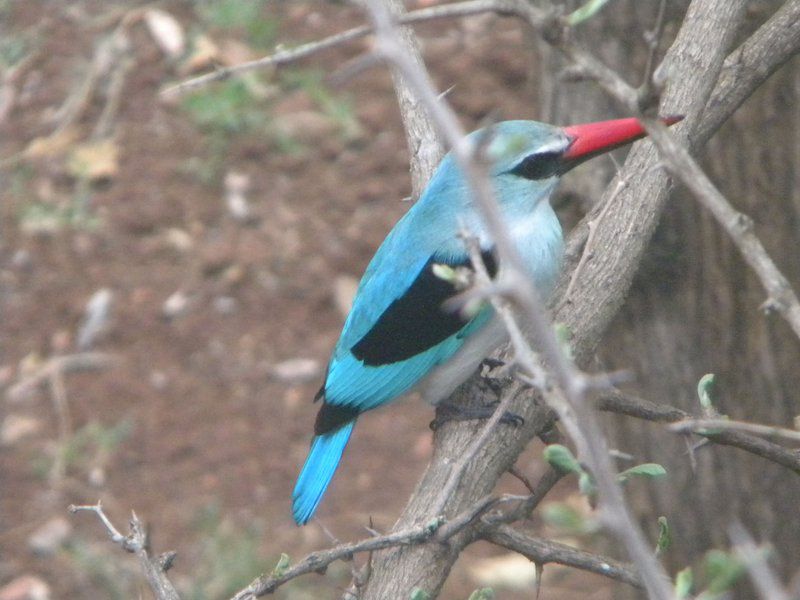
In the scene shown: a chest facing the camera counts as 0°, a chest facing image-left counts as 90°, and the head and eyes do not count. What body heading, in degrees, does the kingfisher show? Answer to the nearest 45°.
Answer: approximately 270°

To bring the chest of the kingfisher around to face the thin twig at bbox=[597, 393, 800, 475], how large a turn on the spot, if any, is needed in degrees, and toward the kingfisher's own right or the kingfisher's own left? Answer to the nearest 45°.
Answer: approximately 45° to the kingfisher's own right

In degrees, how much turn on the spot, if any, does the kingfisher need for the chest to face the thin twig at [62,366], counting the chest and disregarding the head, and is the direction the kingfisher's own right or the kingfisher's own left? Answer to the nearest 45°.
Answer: approximately 135° to the kingfisher's own left

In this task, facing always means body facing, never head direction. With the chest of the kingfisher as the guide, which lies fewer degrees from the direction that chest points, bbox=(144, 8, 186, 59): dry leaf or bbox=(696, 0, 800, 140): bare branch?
the bare branch
